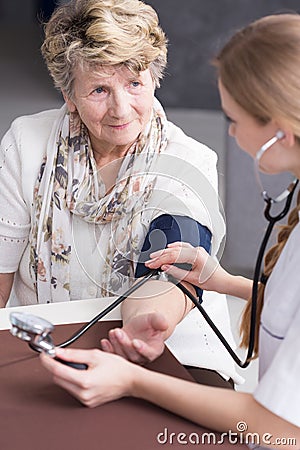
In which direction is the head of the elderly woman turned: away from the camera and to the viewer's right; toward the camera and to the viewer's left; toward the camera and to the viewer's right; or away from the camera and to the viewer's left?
toward the camera and to the viewer's right

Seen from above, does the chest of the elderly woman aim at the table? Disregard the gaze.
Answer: yes

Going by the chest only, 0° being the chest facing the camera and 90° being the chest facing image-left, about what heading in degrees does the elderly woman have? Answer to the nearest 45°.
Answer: approximately 0°
